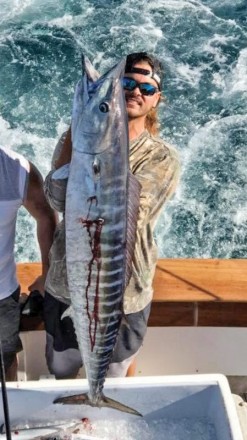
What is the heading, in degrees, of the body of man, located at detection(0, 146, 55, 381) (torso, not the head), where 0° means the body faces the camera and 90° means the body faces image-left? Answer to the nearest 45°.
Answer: approximately 0°

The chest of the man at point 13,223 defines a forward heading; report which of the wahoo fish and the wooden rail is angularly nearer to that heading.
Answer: the wahoo fish
